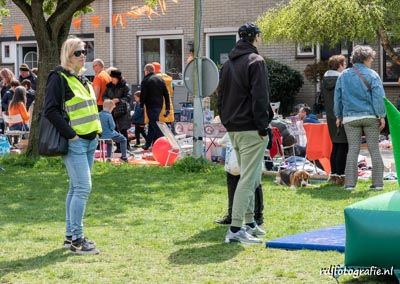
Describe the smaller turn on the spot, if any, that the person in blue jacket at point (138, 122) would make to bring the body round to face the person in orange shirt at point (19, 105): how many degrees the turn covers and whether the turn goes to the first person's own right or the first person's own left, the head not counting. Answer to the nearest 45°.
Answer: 0° — they already face them

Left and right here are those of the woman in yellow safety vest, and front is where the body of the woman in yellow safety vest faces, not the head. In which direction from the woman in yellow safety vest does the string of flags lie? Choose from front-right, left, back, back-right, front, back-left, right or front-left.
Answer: back-left

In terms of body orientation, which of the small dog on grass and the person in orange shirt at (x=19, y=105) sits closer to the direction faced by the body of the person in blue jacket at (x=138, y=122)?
the person in orange shirt

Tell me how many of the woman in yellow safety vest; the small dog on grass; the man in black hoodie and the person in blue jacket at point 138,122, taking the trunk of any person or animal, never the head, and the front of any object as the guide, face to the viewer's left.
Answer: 1

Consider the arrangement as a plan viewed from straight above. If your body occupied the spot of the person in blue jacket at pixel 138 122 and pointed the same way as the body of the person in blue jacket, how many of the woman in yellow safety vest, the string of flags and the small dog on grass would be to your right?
1

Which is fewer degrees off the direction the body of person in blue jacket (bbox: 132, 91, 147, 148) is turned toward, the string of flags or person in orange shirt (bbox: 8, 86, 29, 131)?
the person in orange shirt

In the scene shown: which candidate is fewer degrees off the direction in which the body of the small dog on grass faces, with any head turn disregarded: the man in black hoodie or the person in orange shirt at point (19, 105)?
the man in black hoodie

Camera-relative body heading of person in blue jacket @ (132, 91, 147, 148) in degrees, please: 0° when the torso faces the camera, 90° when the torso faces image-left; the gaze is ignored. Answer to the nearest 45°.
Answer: approximately 90°

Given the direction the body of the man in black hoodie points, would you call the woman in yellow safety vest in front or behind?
behind

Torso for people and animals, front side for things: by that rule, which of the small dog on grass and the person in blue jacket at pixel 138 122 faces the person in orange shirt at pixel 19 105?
the person in blue jacket

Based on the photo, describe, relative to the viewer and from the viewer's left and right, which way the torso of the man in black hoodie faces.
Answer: facing away from the viewer and to the right of the viewer

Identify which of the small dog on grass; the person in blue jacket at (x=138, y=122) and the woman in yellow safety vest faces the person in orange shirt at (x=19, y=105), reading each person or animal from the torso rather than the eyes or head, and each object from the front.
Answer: the person in blue jacket
